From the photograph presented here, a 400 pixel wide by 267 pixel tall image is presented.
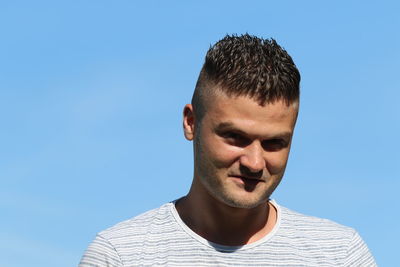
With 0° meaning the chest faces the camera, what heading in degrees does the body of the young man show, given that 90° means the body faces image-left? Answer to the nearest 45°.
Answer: approximately 0°

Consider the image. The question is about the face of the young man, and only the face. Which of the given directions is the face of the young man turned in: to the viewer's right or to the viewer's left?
to the viewer's right
